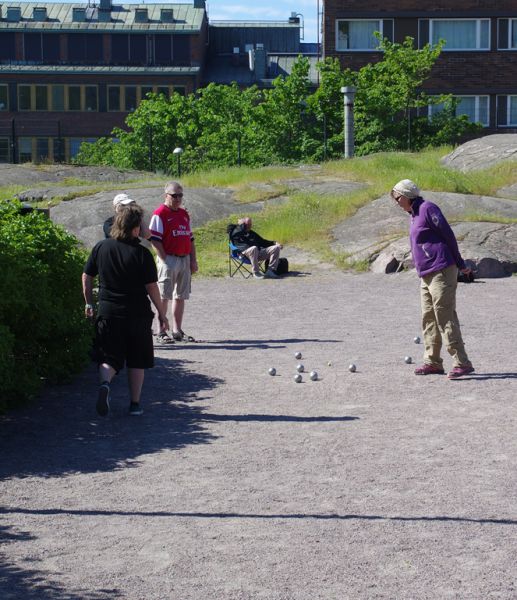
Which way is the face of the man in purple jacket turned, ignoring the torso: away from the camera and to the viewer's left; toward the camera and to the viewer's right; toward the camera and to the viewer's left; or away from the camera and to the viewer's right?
toward the camera and to the viewer's left

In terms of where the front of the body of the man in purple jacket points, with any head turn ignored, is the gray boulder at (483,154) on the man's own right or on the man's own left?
on the man's own right

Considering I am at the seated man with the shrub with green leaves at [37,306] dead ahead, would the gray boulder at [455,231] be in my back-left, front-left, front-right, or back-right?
back-left

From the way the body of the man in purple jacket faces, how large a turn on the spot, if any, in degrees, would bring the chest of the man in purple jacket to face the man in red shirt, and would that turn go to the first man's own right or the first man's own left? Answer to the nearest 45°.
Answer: approximately 45° to the first man's own right

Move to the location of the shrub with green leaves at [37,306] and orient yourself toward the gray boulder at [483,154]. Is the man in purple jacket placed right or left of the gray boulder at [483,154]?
right

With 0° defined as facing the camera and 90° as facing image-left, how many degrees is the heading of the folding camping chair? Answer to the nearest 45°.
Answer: approximately 315°

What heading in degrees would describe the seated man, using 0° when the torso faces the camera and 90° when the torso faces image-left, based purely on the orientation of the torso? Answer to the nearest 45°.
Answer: approximately 315°

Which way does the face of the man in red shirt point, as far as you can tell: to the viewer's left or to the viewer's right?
to the viewer's right

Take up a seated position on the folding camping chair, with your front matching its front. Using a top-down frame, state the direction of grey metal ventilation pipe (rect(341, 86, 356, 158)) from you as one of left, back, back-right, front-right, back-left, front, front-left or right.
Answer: back-left

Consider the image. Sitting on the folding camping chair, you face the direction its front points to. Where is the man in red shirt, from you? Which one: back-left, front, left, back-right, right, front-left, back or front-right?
front-right

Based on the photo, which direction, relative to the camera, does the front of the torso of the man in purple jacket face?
to the viewer's left

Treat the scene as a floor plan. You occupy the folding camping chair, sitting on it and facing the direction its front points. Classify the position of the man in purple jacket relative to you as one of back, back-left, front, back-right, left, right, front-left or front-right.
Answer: front-right

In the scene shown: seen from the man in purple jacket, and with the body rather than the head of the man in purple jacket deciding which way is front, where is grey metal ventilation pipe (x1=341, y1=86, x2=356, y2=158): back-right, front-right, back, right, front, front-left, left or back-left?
right
